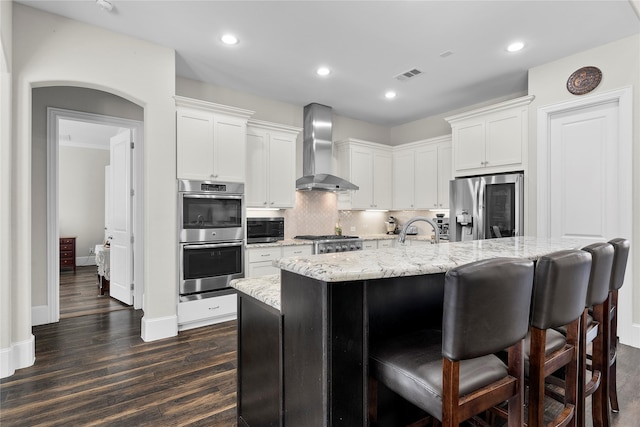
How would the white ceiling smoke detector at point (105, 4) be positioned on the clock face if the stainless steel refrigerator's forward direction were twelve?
The white ceiling smoke detector is roughly at 12 o'clock from the stainless steel refrigerator.

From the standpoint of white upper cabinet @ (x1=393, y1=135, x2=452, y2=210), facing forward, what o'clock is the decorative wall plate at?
The decorative wall plate is roughly at 9 o'clock from the white upper cabinet.

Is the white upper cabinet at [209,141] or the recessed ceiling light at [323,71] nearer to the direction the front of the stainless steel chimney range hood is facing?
the recessed ceiling light

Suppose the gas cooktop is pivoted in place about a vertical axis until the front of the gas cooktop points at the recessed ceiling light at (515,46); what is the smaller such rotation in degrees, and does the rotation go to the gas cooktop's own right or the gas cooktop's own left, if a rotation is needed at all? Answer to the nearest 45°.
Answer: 0° — it already faces it

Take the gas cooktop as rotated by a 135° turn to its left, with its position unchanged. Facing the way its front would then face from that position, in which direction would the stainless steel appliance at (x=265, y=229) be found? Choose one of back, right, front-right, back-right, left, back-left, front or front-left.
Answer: left

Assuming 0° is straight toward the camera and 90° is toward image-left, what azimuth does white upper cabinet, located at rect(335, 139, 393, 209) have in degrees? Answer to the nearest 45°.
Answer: approximately 315°
